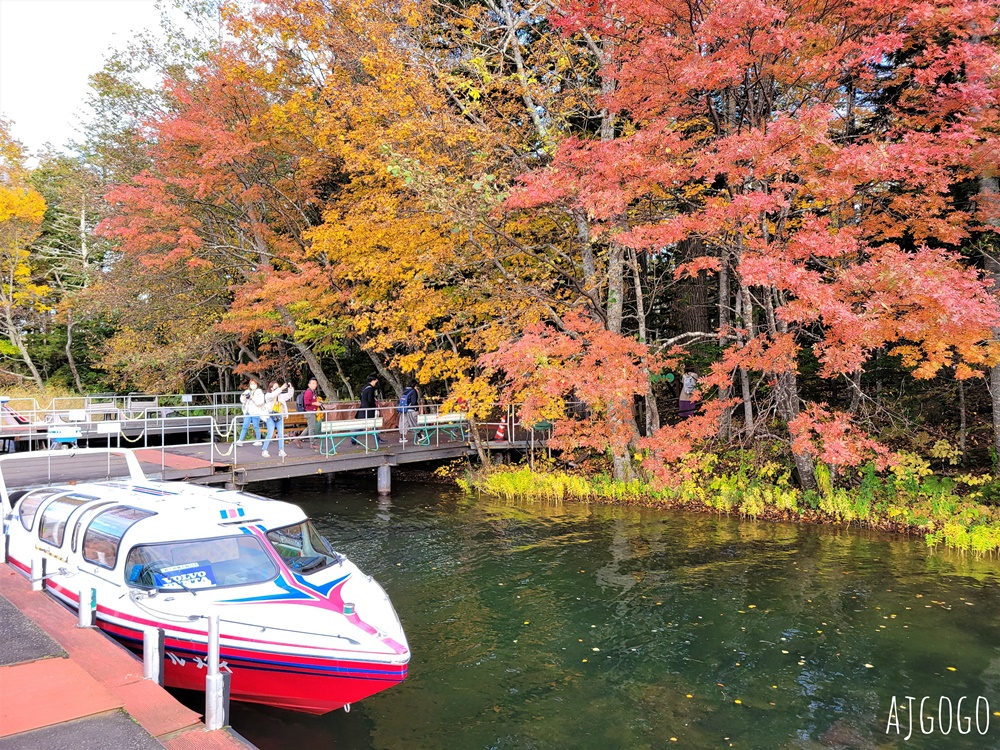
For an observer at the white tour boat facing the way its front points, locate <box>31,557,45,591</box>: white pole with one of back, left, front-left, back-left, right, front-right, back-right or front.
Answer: back

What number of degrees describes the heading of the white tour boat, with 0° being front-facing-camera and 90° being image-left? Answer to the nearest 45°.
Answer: approximately 315°

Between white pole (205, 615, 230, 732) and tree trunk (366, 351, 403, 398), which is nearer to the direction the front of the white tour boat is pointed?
the white pole

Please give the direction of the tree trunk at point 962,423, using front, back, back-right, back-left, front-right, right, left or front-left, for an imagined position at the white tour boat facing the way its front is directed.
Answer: front-left

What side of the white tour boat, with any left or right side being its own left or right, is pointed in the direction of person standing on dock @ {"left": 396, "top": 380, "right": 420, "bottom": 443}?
left

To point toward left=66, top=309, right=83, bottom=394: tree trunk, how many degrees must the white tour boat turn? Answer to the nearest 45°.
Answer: approximately 135° to its left

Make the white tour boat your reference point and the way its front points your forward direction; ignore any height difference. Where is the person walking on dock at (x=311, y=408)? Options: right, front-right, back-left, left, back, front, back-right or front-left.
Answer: back-left

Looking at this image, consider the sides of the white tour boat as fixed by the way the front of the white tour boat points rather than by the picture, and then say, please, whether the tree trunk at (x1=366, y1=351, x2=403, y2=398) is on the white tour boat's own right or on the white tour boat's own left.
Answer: on the white tour boat's own left

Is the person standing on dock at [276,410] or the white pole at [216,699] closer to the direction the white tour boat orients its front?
the white pole

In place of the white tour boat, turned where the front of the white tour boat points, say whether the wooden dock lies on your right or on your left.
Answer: on your left

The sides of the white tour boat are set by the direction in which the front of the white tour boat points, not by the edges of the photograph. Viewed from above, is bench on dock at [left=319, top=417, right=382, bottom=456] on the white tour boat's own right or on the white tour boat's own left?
on the white tour boat's own left

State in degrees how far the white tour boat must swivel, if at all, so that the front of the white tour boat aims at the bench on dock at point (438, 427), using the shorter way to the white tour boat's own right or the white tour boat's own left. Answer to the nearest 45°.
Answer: approximately 90° to the white tour boat's own left
